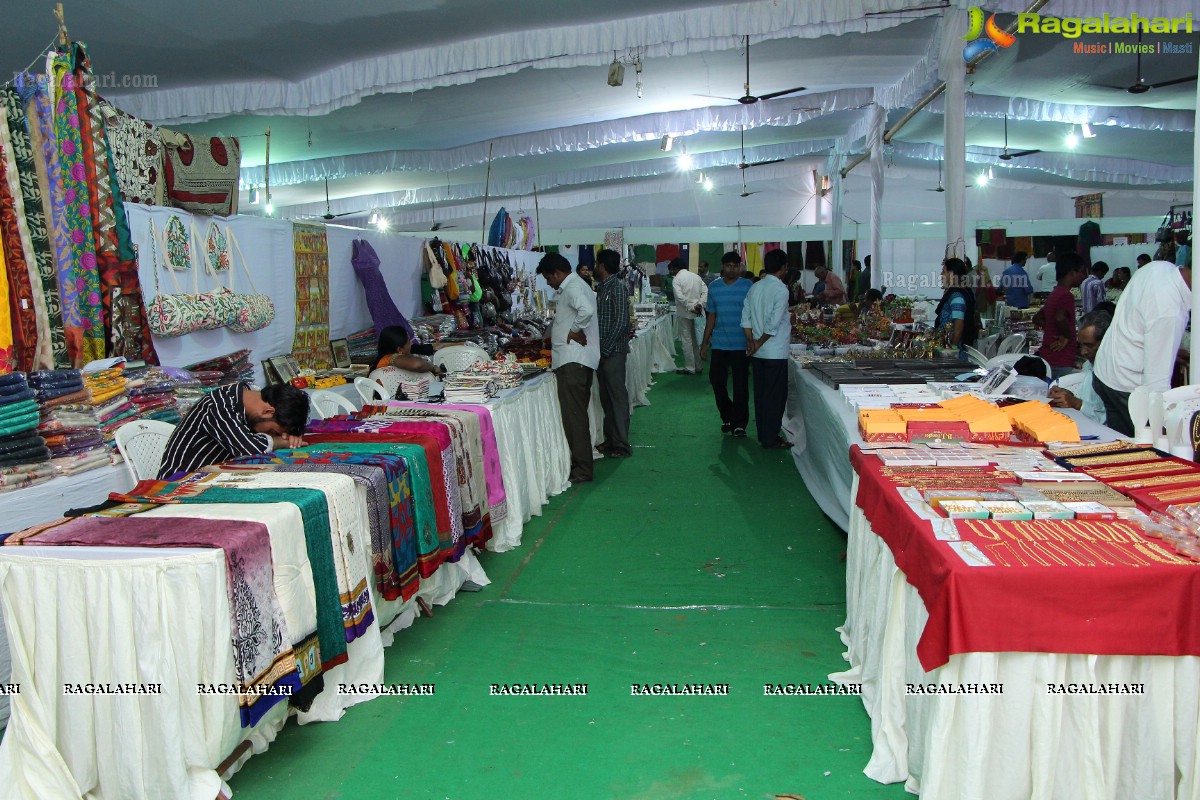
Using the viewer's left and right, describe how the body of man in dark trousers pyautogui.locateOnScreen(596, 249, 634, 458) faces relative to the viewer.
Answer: facing to the left of the viewer

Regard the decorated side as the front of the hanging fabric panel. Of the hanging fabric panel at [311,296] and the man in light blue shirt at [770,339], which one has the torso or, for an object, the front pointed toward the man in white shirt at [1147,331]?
the hanging fabric panel

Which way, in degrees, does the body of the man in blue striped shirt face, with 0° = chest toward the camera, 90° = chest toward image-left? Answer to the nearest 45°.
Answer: approximately 0°

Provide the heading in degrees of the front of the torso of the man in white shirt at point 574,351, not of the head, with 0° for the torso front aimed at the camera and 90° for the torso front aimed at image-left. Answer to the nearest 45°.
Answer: approximately 90°

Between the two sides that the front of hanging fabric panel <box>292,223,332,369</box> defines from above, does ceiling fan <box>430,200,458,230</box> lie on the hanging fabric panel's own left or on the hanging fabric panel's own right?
on the hanging fabric panel's own left

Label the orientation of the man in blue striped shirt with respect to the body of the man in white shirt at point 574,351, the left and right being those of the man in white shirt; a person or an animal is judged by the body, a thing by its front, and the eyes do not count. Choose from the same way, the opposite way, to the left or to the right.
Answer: to the left

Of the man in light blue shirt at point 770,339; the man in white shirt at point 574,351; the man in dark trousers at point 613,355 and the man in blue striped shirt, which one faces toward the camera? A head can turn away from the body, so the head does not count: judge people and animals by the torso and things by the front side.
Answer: the man in blue striped shirt

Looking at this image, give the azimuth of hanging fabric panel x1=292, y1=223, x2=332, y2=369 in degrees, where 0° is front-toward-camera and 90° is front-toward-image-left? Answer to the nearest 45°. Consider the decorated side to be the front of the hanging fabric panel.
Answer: approximately 315°
